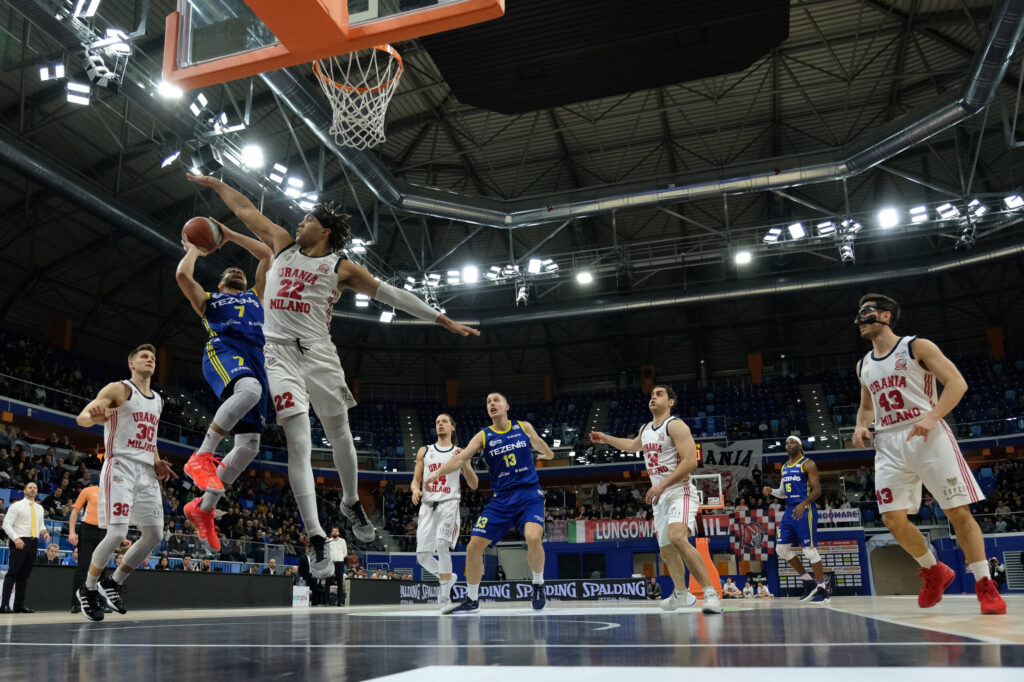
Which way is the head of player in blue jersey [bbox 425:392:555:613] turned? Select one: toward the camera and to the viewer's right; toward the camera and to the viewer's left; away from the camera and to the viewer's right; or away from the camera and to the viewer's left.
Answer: toward the camera and to the viewer's left

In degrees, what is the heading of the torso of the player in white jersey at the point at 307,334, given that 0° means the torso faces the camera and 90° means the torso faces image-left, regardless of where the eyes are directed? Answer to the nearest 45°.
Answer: approximately 45°

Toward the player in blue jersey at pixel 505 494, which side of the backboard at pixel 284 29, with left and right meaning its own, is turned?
front

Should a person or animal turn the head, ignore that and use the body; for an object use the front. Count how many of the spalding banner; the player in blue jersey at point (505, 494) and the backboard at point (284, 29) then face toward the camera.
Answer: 2

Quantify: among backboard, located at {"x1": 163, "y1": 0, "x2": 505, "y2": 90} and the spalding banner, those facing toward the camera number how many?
1

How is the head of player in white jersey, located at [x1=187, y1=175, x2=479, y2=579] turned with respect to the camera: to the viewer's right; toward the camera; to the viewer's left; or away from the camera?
to the viewer's left

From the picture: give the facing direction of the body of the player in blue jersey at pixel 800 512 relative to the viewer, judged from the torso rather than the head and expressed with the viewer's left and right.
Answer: facing the viewer and to the left of the viewer

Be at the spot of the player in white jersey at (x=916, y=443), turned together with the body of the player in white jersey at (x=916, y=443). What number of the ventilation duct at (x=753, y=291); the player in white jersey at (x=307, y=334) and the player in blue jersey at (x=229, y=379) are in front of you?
2

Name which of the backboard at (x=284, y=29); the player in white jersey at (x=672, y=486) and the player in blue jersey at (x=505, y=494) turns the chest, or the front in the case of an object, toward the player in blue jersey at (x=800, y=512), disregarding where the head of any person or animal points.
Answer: the backboard

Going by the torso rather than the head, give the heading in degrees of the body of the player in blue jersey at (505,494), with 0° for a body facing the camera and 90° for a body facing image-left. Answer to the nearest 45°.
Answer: approximately 0°

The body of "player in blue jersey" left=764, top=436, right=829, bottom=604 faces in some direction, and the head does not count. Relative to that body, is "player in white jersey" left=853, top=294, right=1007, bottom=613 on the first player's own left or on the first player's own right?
on the first player's own left

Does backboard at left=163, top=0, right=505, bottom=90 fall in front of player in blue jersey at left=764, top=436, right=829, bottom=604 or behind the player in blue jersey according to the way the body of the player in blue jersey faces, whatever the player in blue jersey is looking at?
in front
